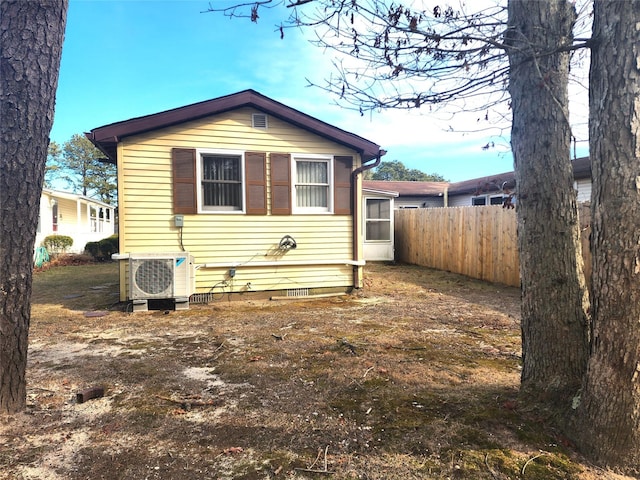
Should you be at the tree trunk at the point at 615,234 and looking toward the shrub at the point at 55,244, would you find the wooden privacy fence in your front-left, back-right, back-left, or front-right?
front-right

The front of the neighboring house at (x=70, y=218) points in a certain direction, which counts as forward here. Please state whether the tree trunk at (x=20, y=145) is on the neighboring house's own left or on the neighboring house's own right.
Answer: on the neighboring house's own right

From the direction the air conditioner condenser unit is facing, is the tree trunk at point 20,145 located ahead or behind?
ahead

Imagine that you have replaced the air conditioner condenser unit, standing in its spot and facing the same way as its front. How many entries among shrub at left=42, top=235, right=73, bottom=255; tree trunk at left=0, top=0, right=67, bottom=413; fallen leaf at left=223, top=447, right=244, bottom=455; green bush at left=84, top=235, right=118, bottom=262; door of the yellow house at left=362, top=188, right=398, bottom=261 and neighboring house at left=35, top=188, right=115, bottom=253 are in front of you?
2

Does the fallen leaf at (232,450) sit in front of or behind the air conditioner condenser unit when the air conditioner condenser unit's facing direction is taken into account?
in front

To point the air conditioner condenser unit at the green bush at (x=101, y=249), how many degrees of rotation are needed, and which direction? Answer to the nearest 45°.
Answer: approximately 180°

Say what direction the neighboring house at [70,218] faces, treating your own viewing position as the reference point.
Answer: facing the viewer and to the right of the viewer

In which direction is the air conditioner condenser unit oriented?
toward the camera
